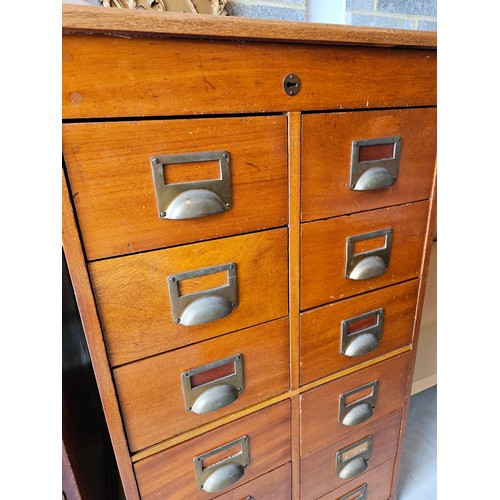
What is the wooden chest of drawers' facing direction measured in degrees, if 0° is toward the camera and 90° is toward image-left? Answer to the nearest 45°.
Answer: approximately 315°
